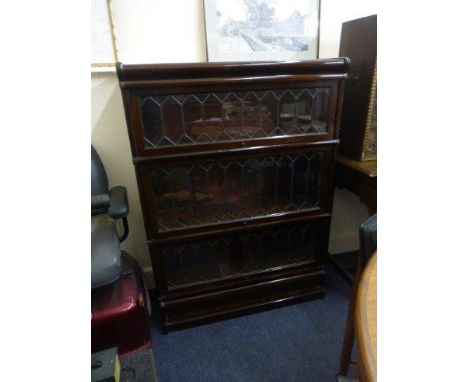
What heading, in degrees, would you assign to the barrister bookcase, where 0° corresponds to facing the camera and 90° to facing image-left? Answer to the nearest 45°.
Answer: approximately 0°

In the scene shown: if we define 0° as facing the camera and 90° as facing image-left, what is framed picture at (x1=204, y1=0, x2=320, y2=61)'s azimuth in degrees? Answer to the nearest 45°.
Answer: approximately 0°

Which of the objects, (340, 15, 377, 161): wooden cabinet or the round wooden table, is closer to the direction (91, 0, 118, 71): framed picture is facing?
the round wooden table

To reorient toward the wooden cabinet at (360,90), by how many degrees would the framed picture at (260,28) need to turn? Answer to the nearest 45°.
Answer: approximately 90° to its left

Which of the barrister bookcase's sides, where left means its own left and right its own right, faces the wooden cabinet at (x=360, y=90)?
left

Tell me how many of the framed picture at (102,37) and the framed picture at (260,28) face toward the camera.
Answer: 2

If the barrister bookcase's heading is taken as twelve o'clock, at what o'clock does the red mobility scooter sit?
The red mobility scooter is roughly at 2 o'clock from the barrister bookcase.
